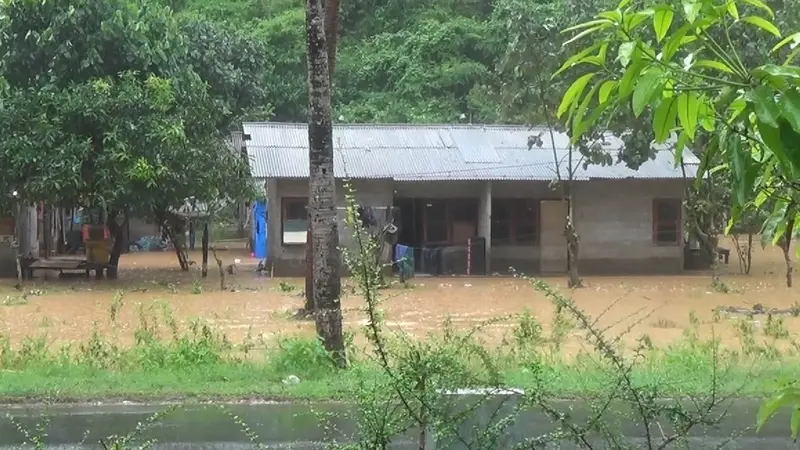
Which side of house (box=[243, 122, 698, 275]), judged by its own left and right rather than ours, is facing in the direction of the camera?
front

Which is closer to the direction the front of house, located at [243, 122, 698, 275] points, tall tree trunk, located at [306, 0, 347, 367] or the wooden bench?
the tall tree trunk

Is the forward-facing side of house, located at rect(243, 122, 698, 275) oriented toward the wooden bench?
no

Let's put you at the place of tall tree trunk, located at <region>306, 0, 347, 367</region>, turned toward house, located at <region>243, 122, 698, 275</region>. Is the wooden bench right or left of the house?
left

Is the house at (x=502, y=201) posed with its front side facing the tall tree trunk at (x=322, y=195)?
yes

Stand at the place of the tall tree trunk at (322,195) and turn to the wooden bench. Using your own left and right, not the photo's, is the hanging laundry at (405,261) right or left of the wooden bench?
right

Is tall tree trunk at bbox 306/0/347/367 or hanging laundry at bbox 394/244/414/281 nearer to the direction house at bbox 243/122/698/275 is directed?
the tall tree trunk
